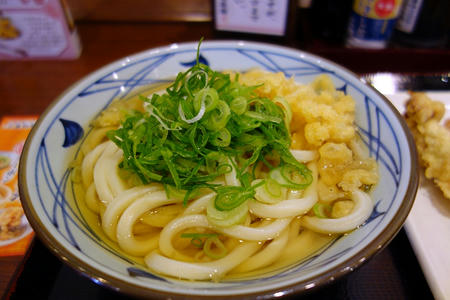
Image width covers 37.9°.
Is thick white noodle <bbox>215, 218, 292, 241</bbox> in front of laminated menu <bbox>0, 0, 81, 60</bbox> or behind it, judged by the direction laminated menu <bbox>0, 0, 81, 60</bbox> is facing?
in front

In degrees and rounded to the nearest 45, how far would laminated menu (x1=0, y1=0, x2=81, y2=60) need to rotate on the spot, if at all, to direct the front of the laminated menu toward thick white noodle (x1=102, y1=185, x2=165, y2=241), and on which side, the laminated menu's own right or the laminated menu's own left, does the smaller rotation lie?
0° — it already faces it

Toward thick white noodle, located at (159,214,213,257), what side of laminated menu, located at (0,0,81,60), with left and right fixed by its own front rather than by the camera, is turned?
front

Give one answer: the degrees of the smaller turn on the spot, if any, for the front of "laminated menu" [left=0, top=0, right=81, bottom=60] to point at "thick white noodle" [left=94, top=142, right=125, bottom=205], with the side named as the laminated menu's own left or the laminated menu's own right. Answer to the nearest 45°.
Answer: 0° — it already faces it

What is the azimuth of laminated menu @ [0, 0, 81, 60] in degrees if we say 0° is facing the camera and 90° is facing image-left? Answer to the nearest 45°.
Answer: approximately 0°

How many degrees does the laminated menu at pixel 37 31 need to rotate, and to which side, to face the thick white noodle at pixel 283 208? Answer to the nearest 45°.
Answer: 0° — it already faces it

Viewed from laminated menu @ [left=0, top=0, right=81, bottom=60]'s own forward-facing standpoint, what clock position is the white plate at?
The white plate is roughly at 11 o'clock from the laminated menu.

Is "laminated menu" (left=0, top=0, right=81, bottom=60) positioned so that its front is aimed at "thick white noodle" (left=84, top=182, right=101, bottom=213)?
yes

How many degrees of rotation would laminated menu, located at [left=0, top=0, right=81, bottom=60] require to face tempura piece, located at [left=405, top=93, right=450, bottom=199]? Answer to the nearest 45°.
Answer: approximately 45° to its left

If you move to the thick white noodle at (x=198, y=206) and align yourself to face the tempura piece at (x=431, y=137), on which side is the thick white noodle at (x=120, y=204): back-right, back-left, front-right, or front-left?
back-left

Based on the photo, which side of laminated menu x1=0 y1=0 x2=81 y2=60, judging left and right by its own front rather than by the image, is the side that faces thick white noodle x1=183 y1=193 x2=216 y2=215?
front

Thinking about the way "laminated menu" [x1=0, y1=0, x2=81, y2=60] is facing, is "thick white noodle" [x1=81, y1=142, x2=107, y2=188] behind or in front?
in front

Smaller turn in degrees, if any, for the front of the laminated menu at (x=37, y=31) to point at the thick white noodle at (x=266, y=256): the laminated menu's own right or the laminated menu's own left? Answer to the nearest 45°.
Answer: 0° — it already faces it
